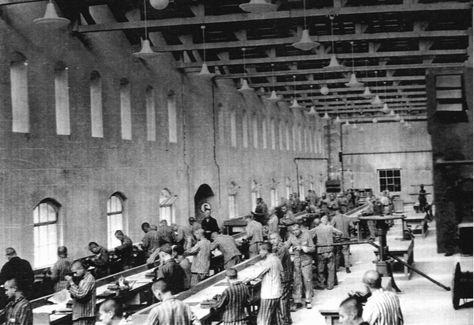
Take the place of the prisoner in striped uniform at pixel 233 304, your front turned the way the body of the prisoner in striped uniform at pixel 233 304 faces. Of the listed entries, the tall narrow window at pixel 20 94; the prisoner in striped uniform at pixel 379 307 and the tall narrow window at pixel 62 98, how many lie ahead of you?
2

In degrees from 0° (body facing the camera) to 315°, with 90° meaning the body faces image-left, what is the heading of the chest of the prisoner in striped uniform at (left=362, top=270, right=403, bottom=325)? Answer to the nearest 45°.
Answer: approximately 135°

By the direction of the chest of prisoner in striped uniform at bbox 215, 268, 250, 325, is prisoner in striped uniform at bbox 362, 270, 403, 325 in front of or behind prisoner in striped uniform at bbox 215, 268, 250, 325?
behind
